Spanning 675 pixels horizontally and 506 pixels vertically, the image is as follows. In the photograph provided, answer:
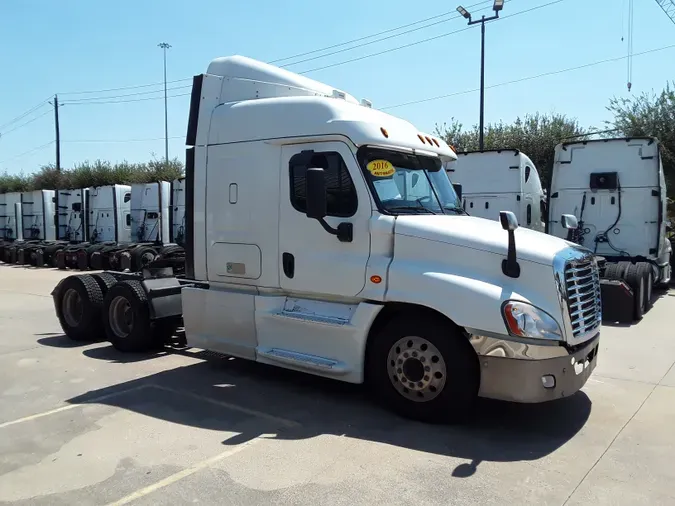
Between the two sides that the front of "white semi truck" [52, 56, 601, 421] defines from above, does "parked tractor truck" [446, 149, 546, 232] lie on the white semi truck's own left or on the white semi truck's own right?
on the white semi truck's own left

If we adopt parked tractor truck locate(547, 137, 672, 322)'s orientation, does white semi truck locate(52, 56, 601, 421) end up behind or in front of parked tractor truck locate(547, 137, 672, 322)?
behind

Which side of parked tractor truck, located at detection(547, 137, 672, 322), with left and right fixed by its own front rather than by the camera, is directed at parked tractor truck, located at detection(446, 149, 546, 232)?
left

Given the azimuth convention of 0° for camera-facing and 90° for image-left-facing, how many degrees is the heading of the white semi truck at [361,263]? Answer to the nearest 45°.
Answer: approximately 315°

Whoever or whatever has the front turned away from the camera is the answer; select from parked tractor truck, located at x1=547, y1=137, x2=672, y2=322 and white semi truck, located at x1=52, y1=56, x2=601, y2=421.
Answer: the parked tractor truck

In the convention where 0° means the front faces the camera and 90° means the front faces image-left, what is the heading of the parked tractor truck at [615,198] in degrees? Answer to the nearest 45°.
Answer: approximately 180°

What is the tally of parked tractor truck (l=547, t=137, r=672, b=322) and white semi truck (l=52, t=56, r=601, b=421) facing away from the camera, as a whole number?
1

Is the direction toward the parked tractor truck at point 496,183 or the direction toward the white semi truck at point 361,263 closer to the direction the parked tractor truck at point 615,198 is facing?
the parked tractor truck

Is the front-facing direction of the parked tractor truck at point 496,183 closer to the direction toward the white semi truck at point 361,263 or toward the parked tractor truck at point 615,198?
the parked tractor truck

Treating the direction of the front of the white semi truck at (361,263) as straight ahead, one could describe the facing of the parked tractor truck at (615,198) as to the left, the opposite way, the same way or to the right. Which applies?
to the left

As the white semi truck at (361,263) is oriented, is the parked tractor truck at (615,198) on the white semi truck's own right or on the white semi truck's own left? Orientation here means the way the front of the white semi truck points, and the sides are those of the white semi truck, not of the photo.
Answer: on the white semi truck's own left

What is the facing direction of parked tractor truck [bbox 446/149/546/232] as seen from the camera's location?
facing away from the viewer and to the right of the viewer

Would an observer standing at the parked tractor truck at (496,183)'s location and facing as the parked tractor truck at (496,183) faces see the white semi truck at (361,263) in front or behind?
behind
